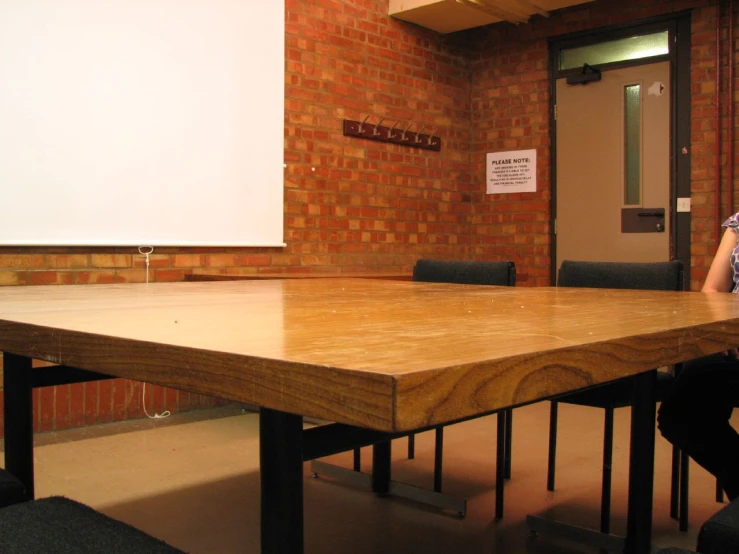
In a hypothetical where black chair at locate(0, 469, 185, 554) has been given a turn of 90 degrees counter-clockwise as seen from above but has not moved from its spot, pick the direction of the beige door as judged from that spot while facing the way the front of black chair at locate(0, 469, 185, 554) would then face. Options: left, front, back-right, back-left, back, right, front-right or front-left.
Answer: right

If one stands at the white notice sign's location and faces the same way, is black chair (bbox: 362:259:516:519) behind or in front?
in front

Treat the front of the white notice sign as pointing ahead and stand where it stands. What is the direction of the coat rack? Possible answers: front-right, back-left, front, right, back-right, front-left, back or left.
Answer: front-right

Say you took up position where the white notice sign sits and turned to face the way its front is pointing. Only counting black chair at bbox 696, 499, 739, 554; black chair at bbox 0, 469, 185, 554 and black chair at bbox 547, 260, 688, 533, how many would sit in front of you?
3

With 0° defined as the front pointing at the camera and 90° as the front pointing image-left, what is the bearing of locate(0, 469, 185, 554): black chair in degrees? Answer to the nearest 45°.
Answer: approximately 225°

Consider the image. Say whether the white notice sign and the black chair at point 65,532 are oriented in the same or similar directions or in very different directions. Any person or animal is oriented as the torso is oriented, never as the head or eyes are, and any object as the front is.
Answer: very different directions

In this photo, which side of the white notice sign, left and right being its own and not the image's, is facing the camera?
front

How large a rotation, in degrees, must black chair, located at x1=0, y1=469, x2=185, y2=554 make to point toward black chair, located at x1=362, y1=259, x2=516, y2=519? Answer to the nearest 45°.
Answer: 0° — it already faces it

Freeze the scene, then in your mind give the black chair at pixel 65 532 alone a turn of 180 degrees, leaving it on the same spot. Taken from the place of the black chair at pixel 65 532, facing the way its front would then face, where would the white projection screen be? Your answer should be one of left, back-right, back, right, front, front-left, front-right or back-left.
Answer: back-right

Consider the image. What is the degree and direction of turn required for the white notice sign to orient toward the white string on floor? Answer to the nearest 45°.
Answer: approximately 45° to its right

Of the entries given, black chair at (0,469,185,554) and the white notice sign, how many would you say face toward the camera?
1

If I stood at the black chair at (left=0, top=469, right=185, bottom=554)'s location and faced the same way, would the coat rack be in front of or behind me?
in front

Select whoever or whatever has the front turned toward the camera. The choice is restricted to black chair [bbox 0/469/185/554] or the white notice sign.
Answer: the white notice sign

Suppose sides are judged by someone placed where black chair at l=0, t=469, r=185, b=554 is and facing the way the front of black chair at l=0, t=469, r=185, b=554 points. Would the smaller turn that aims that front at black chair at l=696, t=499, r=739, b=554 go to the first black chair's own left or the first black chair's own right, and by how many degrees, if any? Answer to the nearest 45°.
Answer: approximately 45° to the first black chair's own right

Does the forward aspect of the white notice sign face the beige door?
no

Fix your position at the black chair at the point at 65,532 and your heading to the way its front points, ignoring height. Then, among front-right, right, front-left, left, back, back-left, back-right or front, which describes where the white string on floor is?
front-left

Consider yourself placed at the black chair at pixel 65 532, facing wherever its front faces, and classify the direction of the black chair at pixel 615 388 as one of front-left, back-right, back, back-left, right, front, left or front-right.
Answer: front
